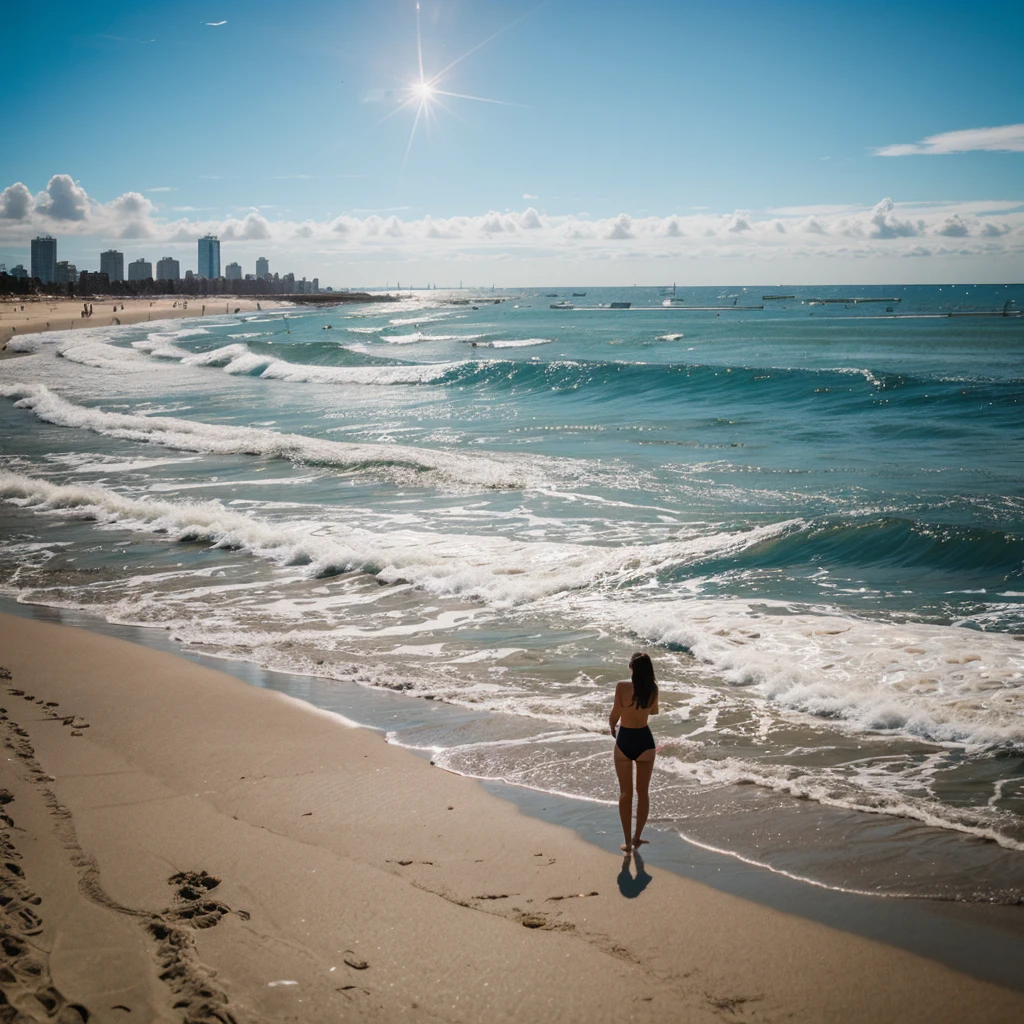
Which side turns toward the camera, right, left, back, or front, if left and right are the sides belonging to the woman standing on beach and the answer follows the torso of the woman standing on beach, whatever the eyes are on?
back
